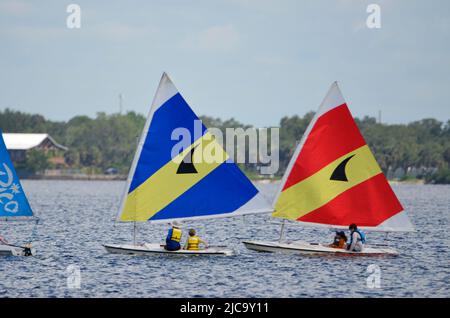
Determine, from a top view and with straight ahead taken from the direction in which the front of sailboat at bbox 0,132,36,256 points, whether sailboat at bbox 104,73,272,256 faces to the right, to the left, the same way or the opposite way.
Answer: the same way

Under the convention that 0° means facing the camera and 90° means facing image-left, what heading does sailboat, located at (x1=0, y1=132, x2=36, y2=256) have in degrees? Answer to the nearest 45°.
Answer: approximately 90°

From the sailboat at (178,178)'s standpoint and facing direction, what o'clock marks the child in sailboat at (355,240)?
The child in sailboat is roughly at 6 o'clock from the sailboat.

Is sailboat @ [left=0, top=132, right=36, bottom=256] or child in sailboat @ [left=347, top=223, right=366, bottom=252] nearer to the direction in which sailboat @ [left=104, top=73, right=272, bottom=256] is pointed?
the sailboat

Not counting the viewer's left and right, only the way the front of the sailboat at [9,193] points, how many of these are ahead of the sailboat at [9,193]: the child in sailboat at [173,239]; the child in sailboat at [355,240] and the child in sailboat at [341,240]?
0

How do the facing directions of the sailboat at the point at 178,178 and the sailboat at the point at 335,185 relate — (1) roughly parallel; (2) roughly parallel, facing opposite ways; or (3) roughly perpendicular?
roughly parallel

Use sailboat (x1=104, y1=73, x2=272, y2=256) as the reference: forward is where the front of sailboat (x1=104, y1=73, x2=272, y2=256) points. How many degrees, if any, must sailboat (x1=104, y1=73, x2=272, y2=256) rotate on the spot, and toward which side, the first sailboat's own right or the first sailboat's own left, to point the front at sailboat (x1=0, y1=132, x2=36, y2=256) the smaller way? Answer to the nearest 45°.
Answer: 0° — it already faces it

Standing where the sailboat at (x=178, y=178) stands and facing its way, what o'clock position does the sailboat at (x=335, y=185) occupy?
the sailboat at (x=335, y=185) is roughly at 6 o'clock from the sailboat at (x=178, y=178).

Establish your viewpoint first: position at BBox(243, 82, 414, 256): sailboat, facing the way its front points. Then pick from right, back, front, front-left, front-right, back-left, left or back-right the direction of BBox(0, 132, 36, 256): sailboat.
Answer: front

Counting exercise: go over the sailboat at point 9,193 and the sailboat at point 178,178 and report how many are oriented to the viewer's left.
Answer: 2

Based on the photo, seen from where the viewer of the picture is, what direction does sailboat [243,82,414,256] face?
facing to the left of the viewer

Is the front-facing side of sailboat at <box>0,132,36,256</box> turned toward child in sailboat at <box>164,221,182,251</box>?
no

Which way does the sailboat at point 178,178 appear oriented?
to the viewer's left

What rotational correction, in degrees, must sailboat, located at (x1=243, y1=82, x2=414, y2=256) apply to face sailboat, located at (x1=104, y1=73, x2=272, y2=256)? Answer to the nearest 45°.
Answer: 0° — it already faces it

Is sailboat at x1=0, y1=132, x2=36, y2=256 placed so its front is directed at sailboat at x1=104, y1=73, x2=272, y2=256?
no

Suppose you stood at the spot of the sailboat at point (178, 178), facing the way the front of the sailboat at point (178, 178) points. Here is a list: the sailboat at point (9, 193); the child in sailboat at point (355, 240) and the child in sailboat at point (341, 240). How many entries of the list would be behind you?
2

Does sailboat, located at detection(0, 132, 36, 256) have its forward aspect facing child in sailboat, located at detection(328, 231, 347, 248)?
no

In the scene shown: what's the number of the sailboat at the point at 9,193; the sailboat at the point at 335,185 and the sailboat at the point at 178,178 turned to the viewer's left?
3
